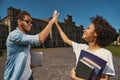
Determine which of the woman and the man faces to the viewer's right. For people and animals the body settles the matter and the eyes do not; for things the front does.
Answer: the man

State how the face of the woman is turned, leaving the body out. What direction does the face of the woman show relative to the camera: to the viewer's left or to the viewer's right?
to the viewer's left

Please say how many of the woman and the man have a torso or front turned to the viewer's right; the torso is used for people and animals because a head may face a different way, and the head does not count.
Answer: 1

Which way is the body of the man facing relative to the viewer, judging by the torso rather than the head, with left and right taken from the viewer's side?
facing to the right of the viewer

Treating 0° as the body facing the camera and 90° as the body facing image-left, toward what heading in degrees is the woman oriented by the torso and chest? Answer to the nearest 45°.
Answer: approximately 45°

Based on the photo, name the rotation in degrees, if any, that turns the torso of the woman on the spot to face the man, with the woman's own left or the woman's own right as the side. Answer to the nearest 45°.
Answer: approximately 45° to the woman's own right

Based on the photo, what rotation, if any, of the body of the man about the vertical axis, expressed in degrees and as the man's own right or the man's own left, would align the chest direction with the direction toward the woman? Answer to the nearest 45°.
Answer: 0° — they already face them
